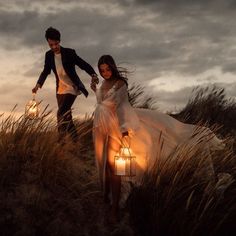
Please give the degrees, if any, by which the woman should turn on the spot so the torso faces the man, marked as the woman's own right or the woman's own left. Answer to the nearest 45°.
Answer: approximately 90° to the woman's own right

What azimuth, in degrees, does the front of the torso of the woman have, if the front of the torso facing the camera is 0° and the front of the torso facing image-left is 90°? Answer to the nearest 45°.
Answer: approximately 45°
